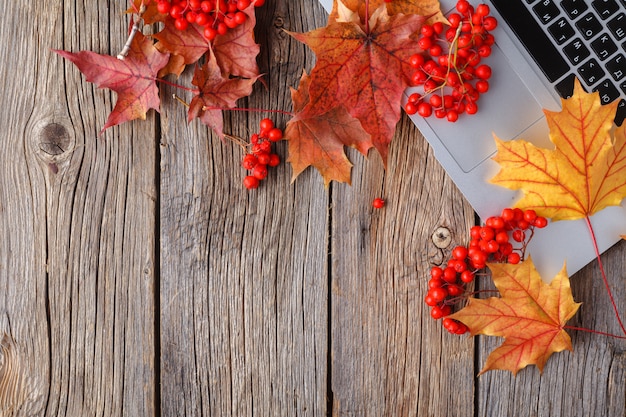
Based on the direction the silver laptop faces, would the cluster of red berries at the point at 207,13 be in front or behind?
in front

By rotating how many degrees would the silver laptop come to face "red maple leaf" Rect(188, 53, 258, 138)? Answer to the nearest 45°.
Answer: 0° — it already faces it

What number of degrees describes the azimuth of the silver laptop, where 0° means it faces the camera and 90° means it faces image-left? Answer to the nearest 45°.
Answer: approximately 45°

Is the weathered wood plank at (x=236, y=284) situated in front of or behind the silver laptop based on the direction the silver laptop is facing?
in front
